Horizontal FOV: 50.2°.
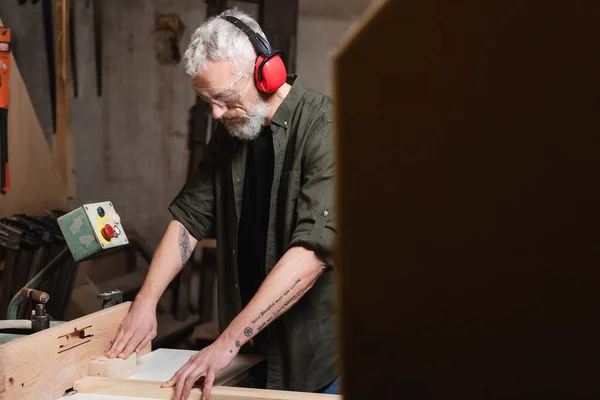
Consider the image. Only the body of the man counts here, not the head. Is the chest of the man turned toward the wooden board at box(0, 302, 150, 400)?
yes

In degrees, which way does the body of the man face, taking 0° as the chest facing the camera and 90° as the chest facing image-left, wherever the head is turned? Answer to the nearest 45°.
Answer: approximately 45°

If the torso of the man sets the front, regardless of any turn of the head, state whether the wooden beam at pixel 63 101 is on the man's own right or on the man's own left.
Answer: on the man's own right

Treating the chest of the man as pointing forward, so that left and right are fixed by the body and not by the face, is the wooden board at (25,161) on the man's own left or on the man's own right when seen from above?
on the man's own right

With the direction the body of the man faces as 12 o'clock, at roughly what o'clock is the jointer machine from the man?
The jointer machine is roughly at 12 o'clock from the man.
